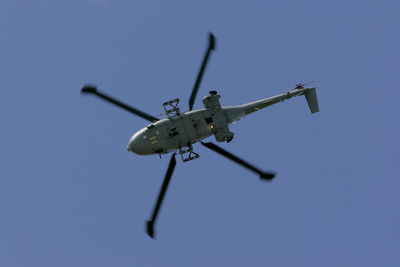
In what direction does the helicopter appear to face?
to the viewer's left
